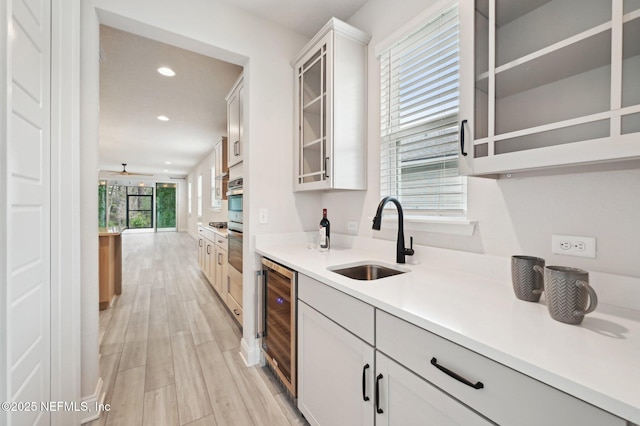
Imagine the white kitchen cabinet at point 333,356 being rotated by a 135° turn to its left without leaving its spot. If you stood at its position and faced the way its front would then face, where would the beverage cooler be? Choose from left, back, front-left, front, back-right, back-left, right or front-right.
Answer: back-left

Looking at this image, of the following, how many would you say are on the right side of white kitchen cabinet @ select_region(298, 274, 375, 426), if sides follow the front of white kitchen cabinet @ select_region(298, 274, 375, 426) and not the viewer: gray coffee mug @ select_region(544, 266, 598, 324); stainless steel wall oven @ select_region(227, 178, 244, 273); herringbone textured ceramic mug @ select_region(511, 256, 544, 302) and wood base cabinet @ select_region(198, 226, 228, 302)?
2

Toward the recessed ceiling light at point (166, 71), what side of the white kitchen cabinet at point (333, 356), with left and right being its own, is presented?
right

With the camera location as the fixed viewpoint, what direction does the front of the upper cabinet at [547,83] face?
facing the viewer and to the left of the viewer

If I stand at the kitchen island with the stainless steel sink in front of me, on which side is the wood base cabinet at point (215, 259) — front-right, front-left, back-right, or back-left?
front-left

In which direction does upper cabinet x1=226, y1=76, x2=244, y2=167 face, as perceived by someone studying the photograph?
facing to the left of the viewer

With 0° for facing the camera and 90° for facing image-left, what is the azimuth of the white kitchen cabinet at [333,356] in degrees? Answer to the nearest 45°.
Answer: approximately 45°

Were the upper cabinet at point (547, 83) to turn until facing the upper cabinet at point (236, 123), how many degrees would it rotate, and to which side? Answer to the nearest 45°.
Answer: approximately 45° to its right

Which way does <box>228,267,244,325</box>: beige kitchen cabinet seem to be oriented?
to the viewer's left

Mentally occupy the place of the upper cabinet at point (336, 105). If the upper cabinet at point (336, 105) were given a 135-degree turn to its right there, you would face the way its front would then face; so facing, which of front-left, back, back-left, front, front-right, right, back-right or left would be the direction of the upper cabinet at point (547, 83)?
back-right

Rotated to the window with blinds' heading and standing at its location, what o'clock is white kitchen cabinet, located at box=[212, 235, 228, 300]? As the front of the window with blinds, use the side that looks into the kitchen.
The white kitchen cabinet is roughly at 2 o'clock from the window with blinds.

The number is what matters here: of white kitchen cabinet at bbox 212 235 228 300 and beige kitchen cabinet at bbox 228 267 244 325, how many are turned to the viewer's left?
2

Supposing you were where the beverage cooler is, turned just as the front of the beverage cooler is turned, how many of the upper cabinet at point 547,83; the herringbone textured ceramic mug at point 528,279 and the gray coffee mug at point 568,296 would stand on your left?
3

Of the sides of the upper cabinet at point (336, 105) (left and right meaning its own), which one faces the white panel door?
front

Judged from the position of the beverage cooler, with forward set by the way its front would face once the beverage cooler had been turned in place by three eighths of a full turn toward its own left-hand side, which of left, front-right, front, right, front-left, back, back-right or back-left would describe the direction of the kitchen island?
back-left

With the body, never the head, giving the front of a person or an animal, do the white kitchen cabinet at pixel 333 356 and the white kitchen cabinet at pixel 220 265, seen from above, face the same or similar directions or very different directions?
same or similar directions

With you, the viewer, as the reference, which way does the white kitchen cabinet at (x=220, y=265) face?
facing to the left of the viewer

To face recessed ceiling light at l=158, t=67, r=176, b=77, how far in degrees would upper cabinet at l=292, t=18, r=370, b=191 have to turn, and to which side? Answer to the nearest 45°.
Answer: approximately 90° to its right

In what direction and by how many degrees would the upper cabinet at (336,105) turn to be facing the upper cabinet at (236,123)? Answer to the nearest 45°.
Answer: approximately 90° to its right

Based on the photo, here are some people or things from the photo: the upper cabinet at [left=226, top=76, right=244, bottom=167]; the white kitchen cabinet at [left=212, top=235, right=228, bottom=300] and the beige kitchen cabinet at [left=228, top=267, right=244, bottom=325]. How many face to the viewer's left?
3
